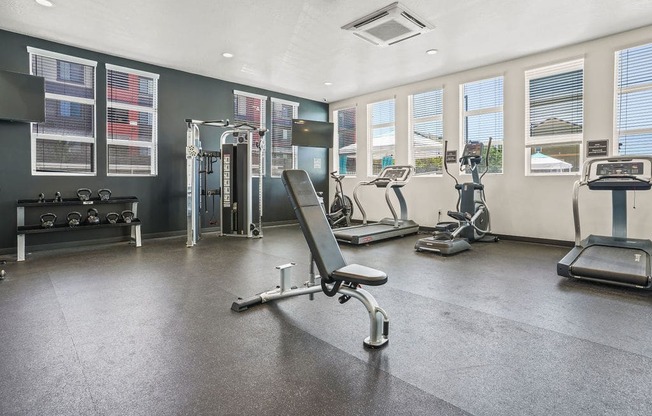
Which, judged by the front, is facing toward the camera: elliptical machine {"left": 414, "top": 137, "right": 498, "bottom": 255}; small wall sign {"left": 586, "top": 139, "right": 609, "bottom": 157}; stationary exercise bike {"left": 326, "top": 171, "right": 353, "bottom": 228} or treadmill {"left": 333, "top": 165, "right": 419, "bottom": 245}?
the small wall sign

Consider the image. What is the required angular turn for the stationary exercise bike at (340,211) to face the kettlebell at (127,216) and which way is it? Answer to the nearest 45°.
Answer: approximately 180°

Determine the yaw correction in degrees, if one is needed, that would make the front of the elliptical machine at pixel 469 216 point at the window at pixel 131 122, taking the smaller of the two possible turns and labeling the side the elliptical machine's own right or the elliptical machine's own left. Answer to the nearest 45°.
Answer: approximately 135° to the elliptical machine's own left

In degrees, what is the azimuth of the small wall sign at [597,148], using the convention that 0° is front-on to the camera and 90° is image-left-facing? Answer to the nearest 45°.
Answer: approximately 0°

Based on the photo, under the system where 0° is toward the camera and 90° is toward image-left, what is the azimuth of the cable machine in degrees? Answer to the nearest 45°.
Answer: approximately 315°

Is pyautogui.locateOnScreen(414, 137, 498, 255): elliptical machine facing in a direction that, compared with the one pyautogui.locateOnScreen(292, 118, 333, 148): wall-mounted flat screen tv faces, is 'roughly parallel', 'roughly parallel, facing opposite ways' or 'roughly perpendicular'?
roughly perpendicular

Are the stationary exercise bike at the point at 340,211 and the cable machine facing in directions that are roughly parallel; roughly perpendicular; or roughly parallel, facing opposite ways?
roughly perpendicular

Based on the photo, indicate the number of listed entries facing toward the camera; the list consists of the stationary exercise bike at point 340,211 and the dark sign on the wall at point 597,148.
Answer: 1

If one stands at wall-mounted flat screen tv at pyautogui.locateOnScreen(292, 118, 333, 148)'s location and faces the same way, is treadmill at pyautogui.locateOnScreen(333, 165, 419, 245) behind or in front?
in front

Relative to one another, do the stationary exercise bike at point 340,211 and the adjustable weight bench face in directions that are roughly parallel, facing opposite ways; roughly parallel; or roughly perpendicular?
roughly perpendicular

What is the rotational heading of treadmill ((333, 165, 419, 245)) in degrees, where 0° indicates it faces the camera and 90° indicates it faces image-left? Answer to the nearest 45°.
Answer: approximately 225°
